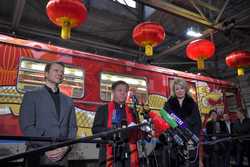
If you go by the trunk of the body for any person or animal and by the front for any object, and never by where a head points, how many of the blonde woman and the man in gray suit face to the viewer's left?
0

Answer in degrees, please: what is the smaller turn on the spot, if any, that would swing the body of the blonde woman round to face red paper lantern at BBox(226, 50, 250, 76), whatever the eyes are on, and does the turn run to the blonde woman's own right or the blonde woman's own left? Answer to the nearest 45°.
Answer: approximately 135° to the blonde woman's own left

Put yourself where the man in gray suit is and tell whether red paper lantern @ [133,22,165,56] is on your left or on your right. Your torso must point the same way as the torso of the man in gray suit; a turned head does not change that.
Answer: on your left

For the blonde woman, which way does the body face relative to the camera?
toward the camera

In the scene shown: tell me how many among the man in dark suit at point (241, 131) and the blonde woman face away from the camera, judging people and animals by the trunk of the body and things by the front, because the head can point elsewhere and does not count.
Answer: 0

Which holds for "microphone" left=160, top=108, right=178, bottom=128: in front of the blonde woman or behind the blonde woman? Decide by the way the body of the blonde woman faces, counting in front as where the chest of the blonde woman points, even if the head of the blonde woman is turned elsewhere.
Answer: in front

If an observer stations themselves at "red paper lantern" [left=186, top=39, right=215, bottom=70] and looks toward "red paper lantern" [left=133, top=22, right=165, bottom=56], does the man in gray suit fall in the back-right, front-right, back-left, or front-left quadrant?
front-left

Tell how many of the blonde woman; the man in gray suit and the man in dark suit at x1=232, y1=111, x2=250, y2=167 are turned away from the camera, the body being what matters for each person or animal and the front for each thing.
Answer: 0

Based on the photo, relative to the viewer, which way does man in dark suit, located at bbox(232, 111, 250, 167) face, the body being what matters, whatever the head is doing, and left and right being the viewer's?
facing the viewer and to the left of the viewer

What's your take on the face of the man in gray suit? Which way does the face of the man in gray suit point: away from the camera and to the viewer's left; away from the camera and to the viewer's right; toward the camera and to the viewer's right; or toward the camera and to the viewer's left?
toward the camera and to the viewer's right

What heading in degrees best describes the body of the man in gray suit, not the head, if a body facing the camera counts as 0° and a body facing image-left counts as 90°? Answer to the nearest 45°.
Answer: approximately 315°
